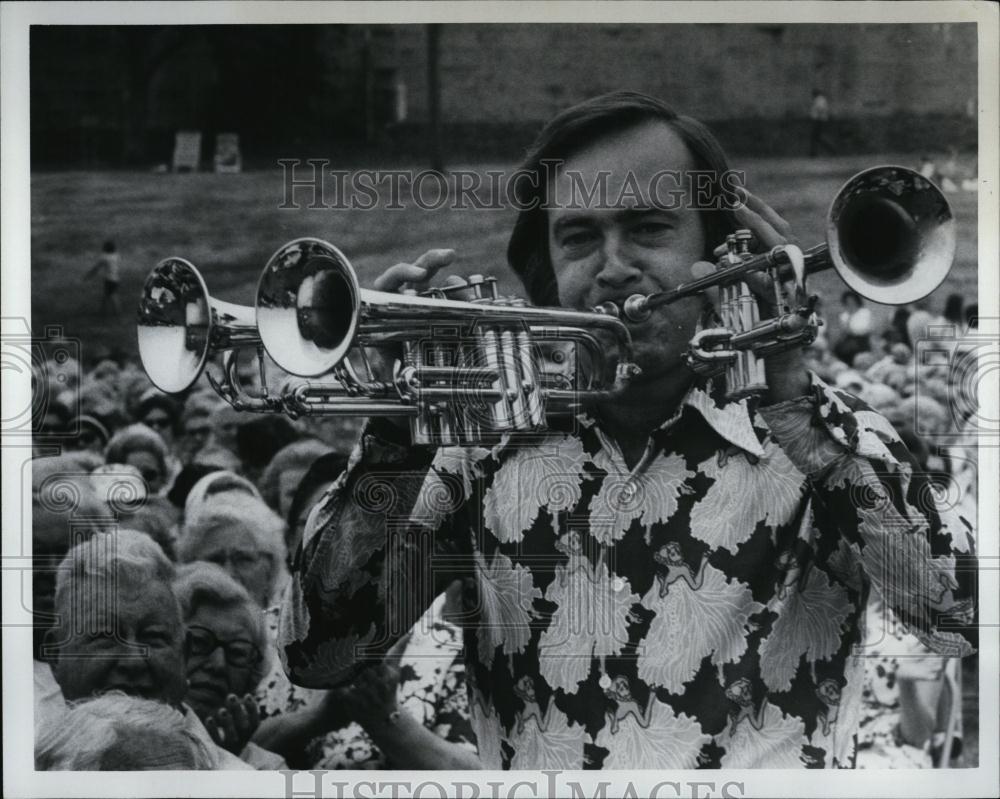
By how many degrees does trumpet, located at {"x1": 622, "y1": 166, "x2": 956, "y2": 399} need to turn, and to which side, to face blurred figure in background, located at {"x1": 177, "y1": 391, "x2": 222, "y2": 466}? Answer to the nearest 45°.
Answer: approximately 135° to its right

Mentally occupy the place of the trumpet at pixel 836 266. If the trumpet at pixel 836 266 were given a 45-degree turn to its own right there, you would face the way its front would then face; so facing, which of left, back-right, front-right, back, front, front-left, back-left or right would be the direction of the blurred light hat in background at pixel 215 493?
right

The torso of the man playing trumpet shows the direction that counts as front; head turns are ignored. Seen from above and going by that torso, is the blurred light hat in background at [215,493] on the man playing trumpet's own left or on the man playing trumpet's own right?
on the man playing trumpet's own right

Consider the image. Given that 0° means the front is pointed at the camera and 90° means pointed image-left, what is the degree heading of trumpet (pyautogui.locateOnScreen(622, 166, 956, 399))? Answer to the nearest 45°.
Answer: approximately 315°

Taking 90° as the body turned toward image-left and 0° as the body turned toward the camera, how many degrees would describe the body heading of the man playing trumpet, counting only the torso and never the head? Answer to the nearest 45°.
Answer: approximately 0°
